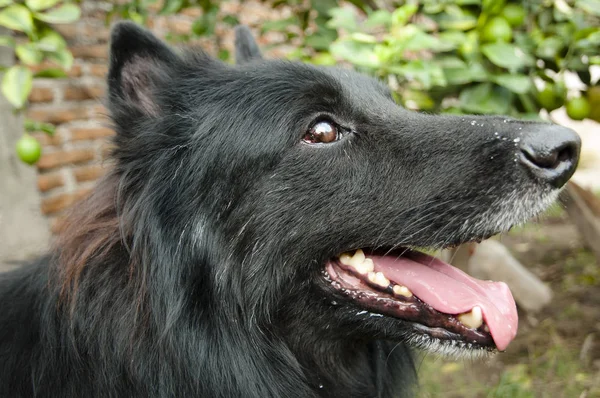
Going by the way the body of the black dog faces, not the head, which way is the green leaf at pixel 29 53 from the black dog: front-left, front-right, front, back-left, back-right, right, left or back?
back-left

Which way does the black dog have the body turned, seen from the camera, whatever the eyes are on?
to the viewer's right
